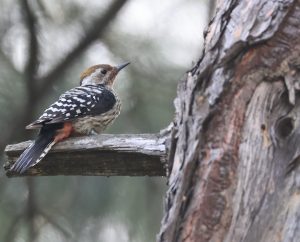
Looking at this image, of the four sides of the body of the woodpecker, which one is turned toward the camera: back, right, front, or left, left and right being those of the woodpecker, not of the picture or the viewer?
right

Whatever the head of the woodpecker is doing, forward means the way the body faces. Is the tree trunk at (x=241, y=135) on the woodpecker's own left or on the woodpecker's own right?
on the woodpecker's own right
